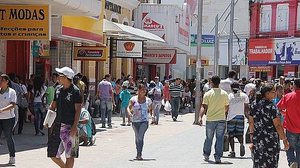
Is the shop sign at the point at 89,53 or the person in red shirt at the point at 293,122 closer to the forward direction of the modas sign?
the person in red shirt

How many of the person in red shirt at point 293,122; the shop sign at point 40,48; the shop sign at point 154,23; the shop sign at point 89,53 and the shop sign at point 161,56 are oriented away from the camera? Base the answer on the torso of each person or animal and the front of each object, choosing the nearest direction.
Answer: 1

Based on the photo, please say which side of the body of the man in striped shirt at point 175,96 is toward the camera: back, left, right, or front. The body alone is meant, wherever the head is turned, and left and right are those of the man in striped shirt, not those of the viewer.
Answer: front

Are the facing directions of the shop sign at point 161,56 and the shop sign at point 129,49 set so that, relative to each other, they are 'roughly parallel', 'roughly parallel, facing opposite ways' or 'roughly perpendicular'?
roughly parallel

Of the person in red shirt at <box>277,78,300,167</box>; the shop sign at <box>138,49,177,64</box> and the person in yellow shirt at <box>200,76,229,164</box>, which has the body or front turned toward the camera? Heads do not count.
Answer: the shop sign

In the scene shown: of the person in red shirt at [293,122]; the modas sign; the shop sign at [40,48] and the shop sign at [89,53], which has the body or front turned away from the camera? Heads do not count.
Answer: the person in red shirt

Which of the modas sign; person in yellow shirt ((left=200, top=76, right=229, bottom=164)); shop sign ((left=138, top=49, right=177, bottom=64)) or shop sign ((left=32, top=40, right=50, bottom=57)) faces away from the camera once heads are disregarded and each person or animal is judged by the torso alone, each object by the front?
the person in yellow shirt

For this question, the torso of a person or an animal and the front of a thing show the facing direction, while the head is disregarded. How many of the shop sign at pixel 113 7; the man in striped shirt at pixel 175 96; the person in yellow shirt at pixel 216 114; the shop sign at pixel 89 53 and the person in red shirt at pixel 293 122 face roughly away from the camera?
2

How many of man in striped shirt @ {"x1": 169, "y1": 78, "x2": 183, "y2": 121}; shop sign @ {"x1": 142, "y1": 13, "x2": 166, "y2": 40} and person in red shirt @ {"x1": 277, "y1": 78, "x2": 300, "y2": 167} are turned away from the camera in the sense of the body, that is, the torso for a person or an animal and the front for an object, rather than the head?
1

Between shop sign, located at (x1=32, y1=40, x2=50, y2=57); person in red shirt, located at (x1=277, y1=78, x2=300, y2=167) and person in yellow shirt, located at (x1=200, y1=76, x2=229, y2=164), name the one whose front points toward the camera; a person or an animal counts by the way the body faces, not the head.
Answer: the shop sign

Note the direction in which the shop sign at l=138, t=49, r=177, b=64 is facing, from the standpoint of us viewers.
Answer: facing the viewer

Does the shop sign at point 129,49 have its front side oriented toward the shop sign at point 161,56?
no

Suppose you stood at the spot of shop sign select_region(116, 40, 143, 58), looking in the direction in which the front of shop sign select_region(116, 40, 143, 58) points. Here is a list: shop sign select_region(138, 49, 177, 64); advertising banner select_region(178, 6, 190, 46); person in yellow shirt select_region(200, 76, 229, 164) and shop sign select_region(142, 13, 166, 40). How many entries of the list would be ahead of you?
1

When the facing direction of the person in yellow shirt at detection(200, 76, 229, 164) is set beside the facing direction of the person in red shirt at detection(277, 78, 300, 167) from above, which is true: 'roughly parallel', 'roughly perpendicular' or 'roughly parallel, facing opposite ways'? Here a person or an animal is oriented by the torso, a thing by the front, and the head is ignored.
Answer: roughly parallel

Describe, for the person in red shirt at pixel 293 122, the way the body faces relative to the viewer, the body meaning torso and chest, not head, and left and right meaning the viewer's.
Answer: facing away from the viewer

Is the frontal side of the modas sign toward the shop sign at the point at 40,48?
no

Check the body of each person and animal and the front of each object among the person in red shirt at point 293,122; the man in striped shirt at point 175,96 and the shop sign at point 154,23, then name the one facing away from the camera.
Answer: the person in red shirt
